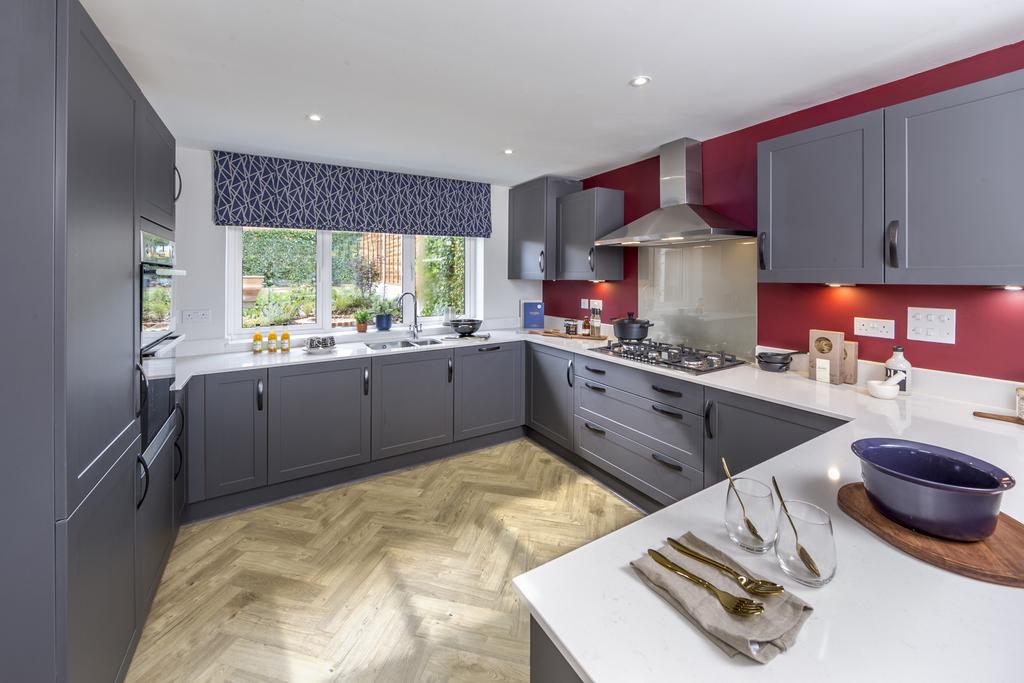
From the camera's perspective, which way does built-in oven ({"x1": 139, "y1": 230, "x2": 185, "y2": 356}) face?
to the viewer's right

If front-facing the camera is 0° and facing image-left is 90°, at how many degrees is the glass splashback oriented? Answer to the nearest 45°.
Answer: approximately 45°

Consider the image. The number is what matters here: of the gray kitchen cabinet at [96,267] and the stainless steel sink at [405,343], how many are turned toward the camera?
1

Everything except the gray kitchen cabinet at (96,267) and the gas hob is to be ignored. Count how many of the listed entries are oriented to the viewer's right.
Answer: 1

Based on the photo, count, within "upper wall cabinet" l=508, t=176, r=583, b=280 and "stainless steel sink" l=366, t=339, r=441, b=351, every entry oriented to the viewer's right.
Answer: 0

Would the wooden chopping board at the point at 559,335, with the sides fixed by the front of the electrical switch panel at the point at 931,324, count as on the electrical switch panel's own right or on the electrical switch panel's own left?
on the electrical switch panel's own right

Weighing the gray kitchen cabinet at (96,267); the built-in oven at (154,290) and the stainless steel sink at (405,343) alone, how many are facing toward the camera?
1

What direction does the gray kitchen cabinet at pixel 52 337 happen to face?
to the viewer's right
